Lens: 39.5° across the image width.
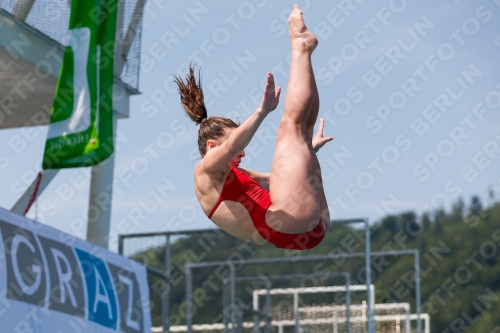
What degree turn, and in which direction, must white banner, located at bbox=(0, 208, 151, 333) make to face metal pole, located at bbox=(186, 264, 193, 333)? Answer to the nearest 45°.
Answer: approximately 90° to its left

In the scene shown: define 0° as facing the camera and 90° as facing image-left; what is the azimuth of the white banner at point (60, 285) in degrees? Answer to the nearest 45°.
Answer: approximately 315°
